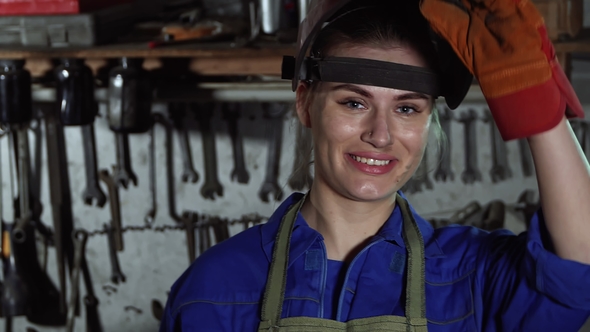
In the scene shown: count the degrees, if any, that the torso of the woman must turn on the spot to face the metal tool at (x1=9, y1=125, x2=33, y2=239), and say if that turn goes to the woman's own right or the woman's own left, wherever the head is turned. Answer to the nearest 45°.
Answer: approximately 135° to the woman's own right

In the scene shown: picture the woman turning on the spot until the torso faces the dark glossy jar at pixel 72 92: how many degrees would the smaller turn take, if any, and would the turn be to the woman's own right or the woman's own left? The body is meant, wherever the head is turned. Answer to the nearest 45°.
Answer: approximately 135° to the woman's own right

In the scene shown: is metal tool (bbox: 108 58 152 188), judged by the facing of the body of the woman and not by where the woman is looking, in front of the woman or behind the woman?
behind

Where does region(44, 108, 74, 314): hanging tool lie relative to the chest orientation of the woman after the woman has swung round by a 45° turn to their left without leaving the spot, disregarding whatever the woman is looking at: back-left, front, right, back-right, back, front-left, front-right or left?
back

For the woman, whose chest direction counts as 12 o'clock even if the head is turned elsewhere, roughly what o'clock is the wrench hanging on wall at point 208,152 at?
The wrench hanging on wall is roughly at 5 o'clock from the woman.

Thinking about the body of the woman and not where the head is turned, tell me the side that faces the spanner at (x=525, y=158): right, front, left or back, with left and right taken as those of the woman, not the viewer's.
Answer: back

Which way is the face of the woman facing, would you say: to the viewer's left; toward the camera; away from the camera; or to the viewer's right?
toward the camera

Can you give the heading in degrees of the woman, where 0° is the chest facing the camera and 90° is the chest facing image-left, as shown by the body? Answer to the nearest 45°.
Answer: approximately 0°

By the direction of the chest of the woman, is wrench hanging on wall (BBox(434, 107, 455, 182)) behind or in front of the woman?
behind

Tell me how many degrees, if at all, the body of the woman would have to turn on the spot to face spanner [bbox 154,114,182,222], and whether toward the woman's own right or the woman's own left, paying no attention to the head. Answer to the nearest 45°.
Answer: approximately 135° to the woman's own right

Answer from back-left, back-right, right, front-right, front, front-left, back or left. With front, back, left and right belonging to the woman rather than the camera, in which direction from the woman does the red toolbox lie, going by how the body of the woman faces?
back-right

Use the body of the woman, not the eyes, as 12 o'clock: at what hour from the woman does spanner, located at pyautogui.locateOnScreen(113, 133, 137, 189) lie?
The spanner is roughly at 5 o'clock from the woman.

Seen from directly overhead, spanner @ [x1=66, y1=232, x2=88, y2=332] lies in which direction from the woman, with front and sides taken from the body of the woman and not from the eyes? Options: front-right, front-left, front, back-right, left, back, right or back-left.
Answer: back-right

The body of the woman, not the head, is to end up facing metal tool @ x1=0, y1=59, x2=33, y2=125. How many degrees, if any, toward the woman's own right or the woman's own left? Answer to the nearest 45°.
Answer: approximately 135° to the woman's own right

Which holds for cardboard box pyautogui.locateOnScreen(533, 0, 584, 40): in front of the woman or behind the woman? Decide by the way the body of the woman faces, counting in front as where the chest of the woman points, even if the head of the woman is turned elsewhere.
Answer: behind
